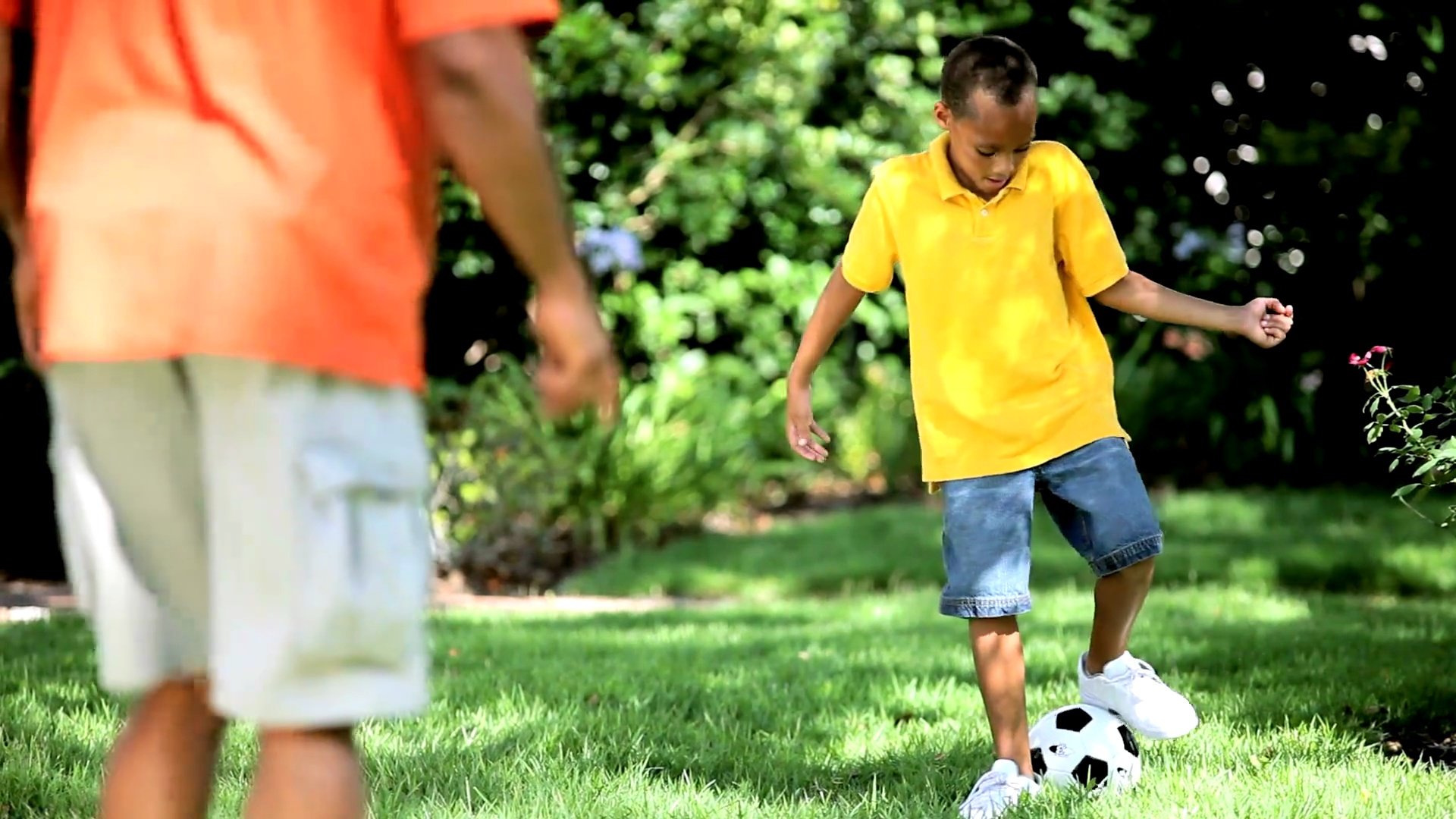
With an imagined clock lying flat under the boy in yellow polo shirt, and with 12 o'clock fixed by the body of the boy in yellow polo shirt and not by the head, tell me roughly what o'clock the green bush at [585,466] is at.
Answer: The green bush is roughly at 5 o'clock from the boy in yellow polo shirt.

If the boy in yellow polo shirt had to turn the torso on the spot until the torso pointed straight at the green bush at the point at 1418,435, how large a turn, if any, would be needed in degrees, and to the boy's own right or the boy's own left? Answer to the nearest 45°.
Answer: approximately 90° to the boy's own left

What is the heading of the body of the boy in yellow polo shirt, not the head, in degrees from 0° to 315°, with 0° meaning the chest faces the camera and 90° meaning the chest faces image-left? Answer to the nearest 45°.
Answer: approximately 0°
